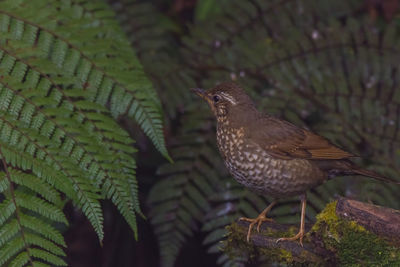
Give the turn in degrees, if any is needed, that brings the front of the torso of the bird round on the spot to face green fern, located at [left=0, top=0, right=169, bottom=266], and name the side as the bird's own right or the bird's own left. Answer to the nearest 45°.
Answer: approximately 45° to the bird's own left

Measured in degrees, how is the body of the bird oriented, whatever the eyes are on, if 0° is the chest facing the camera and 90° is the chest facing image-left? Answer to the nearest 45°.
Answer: approximately 90°
